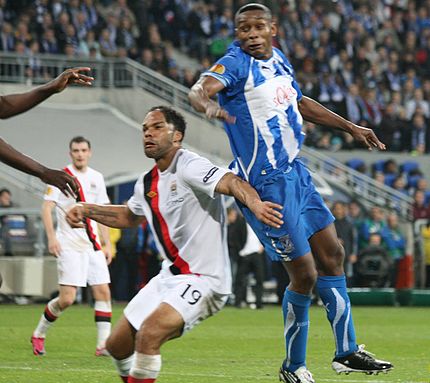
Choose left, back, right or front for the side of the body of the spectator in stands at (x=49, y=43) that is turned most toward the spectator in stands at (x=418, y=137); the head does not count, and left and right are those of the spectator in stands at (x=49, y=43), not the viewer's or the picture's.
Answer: left

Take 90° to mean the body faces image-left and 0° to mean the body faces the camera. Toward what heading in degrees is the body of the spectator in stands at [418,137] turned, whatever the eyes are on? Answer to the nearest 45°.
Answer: approximately 0°

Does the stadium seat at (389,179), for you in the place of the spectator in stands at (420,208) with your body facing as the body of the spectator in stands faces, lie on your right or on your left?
on your right

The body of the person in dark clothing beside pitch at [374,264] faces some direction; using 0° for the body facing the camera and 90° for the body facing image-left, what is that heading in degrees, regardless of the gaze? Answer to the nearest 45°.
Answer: approximately 0°
